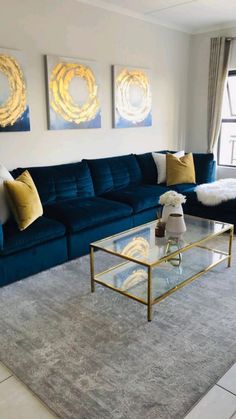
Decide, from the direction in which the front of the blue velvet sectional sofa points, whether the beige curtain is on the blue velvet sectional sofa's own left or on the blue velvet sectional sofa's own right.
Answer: on the blue velvet sectional sofa's own left

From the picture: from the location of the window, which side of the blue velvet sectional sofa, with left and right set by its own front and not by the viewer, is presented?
left

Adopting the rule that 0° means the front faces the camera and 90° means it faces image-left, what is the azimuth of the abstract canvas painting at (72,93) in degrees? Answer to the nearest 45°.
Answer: approximately 315°

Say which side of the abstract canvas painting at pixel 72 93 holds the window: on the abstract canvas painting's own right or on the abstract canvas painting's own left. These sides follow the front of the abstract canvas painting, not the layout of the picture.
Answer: on the abstract canvas painting's own left

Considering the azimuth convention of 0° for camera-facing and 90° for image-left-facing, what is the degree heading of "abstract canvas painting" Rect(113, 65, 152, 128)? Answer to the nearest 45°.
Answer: approximately 315°
